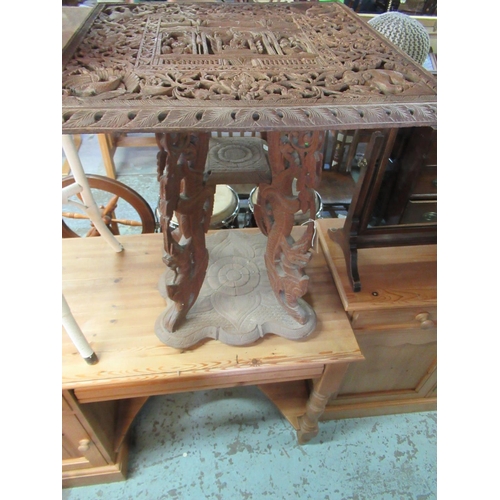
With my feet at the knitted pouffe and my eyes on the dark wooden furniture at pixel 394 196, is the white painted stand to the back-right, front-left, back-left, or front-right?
front-right

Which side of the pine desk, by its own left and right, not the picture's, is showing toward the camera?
front

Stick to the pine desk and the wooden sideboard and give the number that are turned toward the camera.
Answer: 2

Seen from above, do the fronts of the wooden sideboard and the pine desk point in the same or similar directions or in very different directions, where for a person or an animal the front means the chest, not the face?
same or similar directions

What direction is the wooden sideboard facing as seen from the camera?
toward the camera

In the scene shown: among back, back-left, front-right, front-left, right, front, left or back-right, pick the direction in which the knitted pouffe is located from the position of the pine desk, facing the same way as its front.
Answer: back-left
